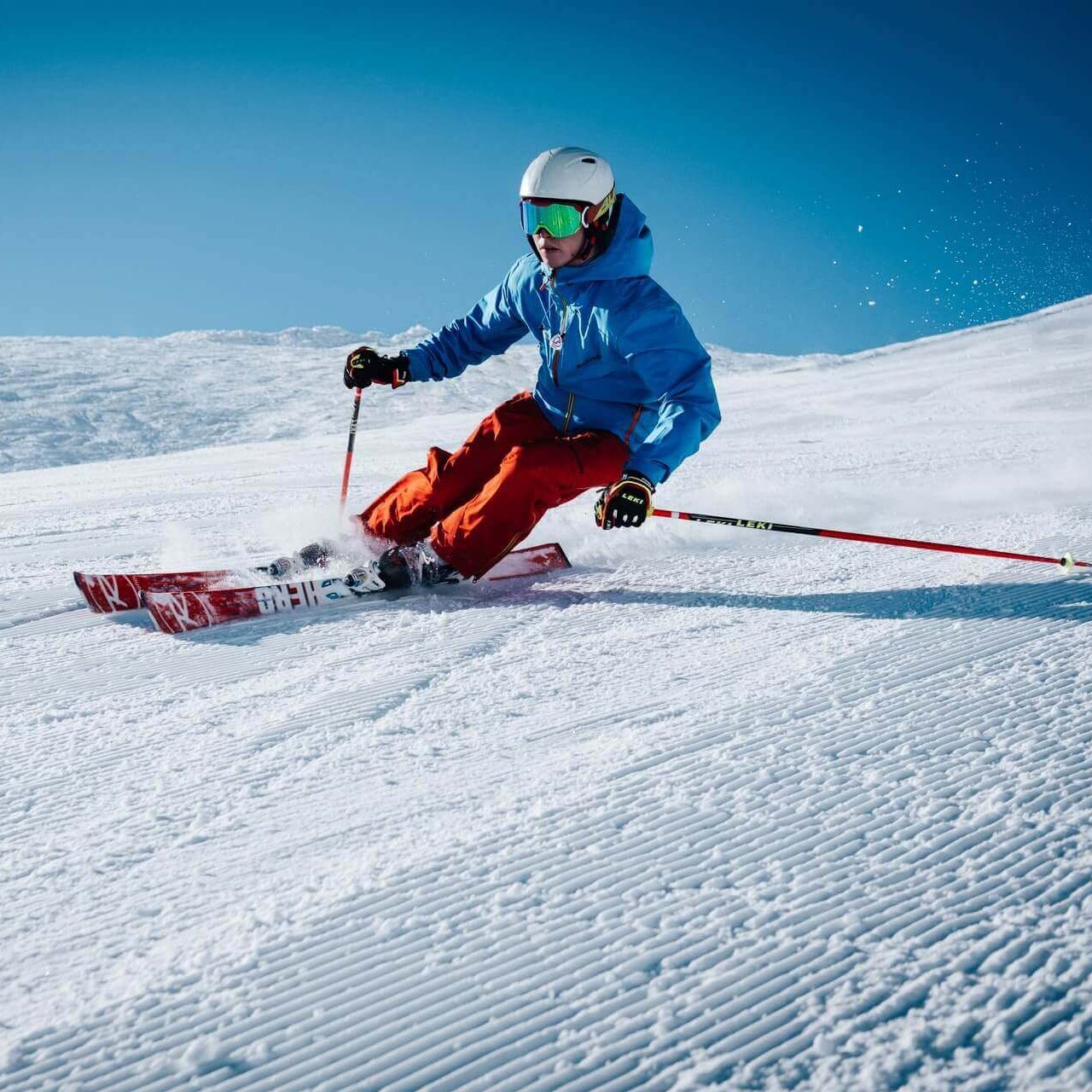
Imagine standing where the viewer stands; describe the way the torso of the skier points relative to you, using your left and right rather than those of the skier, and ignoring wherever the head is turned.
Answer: facing the viewer and to the left of the viewer

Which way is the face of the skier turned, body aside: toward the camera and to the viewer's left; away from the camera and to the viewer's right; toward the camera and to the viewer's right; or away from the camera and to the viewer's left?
toward the camera and to the viewer's left
